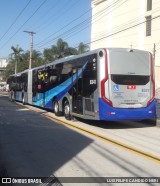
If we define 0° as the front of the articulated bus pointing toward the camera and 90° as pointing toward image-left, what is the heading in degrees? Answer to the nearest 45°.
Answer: approximately 135°
